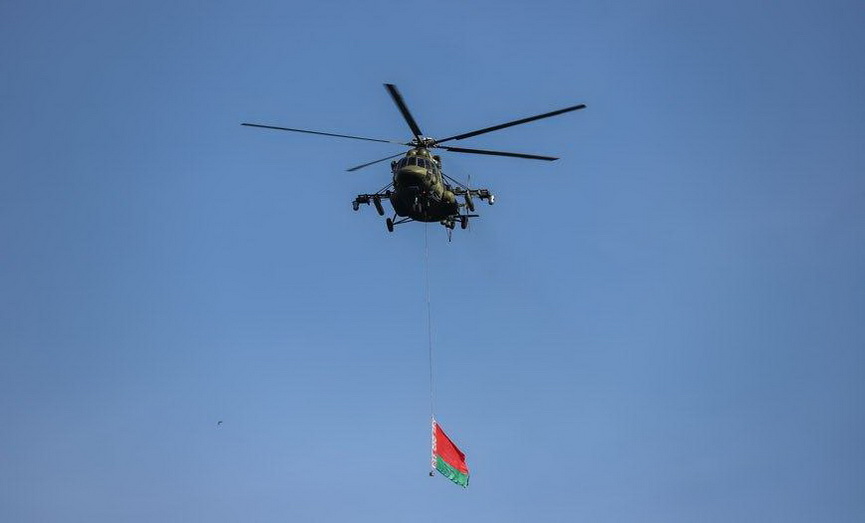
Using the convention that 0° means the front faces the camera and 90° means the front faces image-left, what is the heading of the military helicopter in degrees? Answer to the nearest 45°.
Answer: approximately 0°
